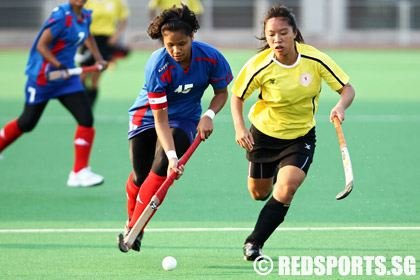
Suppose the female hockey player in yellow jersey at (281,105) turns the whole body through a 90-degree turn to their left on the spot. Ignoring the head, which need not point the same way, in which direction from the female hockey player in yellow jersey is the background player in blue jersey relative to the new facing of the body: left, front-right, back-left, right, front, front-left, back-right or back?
back-left

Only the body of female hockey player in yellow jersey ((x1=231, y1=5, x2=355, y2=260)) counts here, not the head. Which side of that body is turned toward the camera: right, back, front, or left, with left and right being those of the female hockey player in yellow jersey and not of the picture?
front

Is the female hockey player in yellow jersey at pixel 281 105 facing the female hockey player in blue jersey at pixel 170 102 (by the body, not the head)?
no
